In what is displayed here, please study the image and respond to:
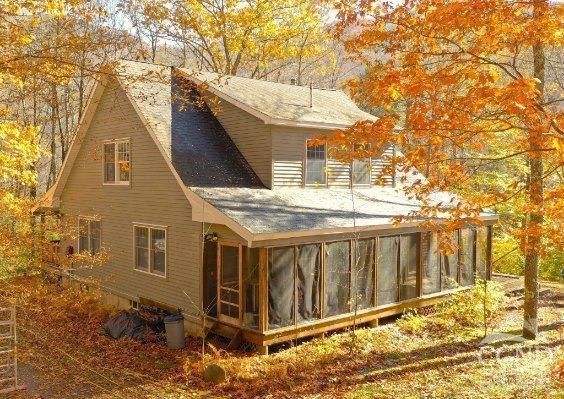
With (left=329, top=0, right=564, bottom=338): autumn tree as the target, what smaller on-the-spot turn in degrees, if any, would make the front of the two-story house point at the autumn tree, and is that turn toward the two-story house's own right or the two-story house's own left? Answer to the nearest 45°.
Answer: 0° — it already faces it

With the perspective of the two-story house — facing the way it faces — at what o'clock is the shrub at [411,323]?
The shrub is roughly at 11 o'clock from the two-story house.

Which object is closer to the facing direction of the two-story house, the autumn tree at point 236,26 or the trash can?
the trash can

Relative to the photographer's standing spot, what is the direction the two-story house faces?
facing the viewer and to the right of the viewer

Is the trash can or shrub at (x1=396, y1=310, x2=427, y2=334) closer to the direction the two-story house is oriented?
the shrub

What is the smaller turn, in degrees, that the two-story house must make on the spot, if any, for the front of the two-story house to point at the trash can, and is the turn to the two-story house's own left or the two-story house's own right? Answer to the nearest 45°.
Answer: approximately 90° to the two-story house's own right

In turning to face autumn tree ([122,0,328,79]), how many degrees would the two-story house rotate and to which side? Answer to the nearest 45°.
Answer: approximately 135° to its left
